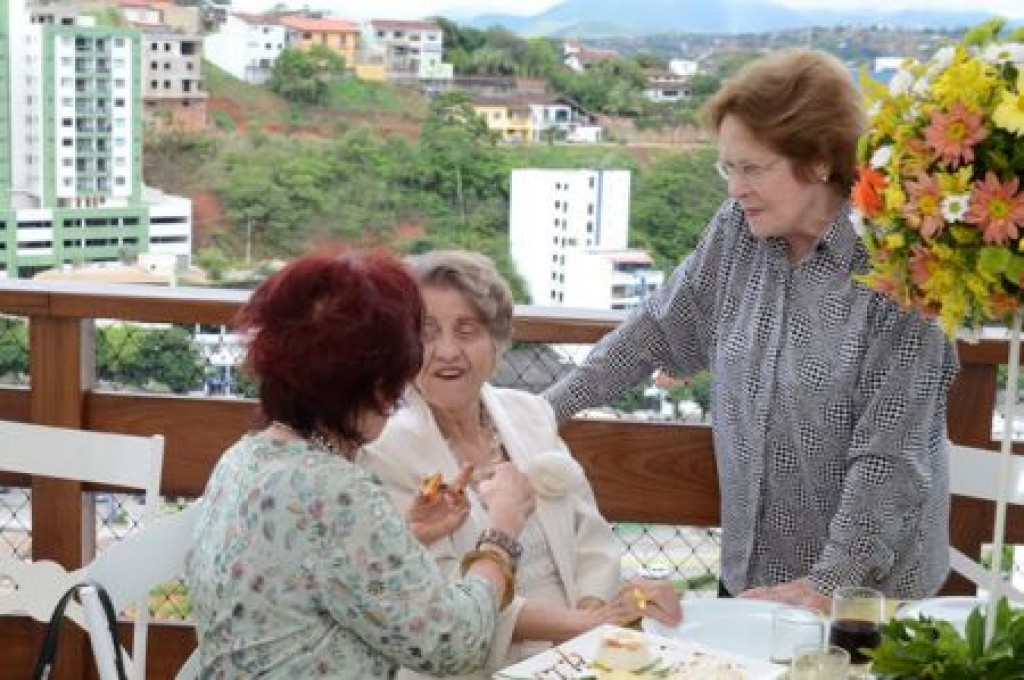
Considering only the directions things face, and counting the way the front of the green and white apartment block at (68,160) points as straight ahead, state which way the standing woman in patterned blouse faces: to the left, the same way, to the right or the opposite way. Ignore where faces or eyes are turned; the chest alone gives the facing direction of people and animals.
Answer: to the right

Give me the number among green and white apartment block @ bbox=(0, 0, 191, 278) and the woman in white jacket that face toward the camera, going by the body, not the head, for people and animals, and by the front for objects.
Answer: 2

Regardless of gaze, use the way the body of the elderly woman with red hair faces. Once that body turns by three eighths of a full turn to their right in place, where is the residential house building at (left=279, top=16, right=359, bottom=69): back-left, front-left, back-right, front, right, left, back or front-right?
back

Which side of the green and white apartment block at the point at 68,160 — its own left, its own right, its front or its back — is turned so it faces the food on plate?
front

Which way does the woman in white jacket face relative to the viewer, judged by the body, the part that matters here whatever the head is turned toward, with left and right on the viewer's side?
facing the viewer

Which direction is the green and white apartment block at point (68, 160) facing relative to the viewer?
toward the camera

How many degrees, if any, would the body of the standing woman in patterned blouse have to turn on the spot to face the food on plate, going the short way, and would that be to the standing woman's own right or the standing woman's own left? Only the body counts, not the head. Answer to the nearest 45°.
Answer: approximately 45° to the standing woman's own left

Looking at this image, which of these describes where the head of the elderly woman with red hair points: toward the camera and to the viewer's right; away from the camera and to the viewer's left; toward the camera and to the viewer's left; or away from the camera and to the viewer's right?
away from the camera and to the viewer's right

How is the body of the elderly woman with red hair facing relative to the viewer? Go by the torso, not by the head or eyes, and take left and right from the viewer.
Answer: facing away from the viewer and to the right of the viewer

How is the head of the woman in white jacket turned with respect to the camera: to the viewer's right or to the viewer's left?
to the viewer's left

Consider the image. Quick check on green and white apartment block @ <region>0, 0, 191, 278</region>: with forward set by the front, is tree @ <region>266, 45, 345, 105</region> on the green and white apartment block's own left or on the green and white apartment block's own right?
on the green and white apartment block's own left

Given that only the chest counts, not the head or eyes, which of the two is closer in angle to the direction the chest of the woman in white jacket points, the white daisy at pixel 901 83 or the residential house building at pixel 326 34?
the white daisy

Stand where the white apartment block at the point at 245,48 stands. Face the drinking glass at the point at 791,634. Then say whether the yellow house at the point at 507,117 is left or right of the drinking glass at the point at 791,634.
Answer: left

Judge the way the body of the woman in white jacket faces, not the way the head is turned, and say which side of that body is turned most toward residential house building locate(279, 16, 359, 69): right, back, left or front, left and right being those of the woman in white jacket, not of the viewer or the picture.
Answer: back

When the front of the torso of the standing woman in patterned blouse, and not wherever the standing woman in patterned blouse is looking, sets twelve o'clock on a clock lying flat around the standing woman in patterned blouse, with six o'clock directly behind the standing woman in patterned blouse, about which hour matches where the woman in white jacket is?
The woman in white jacket is roughly at 1 o'clock from the standing woman in patterned blouse.

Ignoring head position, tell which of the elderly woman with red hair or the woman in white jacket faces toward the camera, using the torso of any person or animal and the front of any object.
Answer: the woman in white jacket

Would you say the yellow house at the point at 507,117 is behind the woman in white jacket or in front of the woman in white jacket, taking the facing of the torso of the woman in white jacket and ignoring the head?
behind

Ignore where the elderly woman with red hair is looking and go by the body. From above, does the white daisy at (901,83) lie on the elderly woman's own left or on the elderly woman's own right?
on the elderly woman's own right

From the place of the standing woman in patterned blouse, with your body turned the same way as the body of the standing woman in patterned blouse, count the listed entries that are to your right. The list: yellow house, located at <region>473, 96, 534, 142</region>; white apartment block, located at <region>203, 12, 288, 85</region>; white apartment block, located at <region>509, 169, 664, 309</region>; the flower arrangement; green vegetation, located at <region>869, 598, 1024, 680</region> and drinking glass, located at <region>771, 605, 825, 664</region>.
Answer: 3
